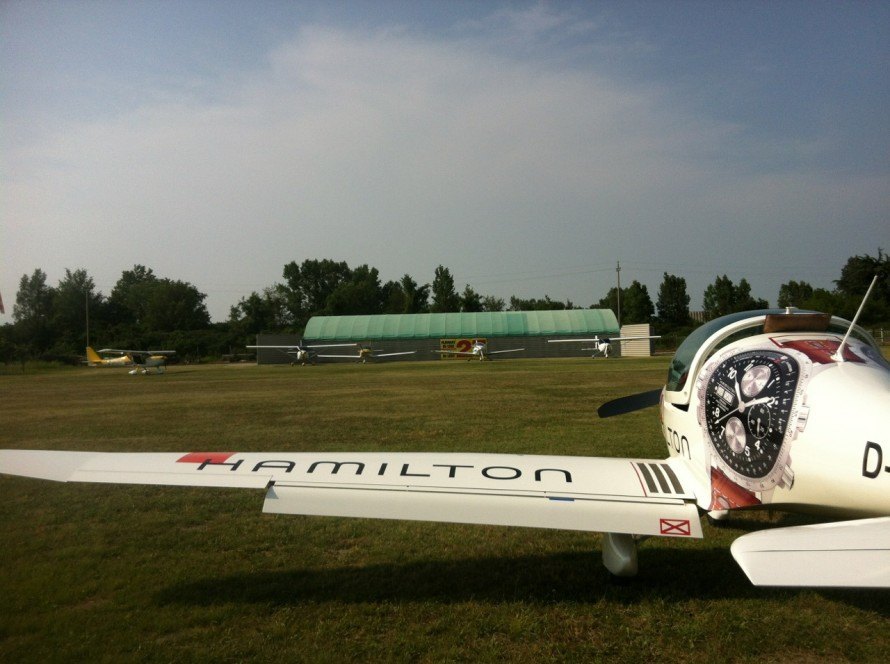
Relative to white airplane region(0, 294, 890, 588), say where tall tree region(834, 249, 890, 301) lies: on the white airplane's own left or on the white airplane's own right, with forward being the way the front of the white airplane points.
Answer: on the white airplane's own right

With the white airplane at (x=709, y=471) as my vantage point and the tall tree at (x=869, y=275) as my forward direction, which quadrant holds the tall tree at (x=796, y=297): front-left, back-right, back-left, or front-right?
front-left

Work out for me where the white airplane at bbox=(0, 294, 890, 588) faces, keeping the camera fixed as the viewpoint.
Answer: facing away from the viewer and to the left of the viewer

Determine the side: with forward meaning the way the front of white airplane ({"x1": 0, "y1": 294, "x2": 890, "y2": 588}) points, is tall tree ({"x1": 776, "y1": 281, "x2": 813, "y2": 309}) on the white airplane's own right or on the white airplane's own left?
on the white airplane's own right
